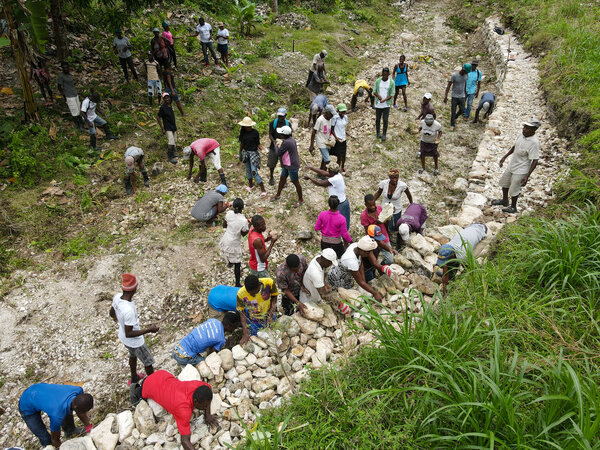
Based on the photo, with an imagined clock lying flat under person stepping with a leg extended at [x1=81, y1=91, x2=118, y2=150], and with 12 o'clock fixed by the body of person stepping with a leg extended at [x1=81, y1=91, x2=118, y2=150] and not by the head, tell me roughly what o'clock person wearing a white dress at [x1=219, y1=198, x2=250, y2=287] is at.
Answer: person wearing a white dress at [x1=219, y1=198, x2=250, y2=287] is roughly at 1 o'clock from person stepping with a leg extended at [x1=81, y1=91, x2=118, y2=150].

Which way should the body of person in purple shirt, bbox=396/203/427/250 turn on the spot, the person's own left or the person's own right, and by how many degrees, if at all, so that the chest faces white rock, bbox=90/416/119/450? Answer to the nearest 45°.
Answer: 0° — they already face it

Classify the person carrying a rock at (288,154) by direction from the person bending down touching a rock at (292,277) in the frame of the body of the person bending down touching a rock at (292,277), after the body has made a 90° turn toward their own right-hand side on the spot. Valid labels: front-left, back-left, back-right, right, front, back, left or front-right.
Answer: back-right

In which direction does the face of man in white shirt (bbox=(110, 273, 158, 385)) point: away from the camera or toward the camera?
away from the camera

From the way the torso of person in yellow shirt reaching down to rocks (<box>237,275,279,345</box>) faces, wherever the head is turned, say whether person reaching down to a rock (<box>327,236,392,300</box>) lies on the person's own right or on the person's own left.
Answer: on the person's own left

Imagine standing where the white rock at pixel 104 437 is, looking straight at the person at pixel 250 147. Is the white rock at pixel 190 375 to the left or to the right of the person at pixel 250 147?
right

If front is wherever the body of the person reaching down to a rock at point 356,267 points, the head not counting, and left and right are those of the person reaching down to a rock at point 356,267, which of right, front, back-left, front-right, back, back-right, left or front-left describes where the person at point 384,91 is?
back-left

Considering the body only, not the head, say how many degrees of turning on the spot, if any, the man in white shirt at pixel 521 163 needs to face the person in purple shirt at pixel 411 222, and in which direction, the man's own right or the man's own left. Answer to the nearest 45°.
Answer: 0° — they already face them
